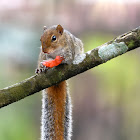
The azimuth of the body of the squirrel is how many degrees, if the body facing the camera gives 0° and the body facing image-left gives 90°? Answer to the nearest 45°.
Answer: approximately 45°
